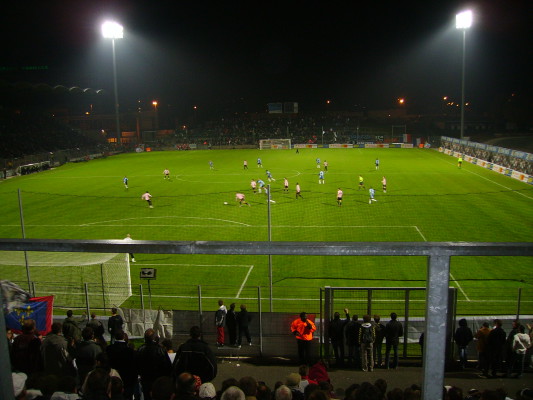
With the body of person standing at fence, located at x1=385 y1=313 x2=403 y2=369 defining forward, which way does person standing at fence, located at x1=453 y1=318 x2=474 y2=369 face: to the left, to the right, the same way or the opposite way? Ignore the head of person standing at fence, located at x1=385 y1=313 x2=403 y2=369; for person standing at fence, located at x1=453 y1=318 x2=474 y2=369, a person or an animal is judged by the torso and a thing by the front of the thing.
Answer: the same way

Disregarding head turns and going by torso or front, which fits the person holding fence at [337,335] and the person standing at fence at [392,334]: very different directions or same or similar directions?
same or similar directions

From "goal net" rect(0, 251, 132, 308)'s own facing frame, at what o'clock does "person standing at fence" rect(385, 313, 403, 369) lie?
The person standing at fence is roughly at 5 o'clock from the goal net.

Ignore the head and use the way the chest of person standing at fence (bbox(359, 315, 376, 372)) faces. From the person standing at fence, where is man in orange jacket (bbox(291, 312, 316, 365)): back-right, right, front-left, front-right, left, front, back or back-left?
left

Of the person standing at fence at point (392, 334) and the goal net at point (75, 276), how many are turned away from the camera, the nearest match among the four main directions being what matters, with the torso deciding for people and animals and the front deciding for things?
2

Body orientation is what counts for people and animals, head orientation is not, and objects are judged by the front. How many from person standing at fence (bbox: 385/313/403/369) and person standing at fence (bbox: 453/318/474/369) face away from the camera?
2

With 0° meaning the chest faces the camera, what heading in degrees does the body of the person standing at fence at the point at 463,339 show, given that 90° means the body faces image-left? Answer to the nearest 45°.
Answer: approximately 180°

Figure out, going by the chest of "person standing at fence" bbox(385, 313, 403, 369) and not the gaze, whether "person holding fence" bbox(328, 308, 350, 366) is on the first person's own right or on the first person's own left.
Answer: on the first person's own left

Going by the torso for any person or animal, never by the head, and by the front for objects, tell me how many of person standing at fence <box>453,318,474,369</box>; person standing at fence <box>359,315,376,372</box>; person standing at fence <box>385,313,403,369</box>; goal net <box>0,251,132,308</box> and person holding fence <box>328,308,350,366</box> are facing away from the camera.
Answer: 5

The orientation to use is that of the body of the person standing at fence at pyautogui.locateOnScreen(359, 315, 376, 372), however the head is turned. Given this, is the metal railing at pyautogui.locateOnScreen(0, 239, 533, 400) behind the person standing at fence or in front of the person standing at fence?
behind

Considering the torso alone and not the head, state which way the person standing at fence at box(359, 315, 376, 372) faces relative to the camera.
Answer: away from the camera

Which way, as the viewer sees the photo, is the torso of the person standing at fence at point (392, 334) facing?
away from the camera

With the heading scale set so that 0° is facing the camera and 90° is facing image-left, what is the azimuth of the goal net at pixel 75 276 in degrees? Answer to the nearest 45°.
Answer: approximately 180°

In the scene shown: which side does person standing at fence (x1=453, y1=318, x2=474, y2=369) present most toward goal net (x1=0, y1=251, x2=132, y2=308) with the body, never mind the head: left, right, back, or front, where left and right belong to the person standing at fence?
left

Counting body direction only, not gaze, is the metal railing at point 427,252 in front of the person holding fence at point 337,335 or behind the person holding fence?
behind

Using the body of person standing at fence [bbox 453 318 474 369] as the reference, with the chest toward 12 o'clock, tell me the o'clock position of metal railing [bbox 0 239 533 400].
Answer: The metal railing is roughly at 6 o'clock from the person standing at fence.

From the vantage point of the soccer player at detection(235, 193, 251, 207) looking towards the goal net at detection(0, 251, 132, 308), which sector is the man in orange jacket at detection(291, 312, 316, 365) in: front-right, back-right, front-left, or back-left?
front-left
